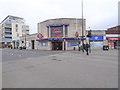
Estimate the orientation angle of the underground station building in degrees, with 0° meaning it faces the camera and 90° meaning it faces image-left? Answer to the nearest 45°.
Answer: approximately 0°

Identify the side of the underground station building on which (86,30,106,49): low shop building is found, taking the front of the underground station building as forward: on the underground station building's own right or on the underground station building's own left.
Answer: on the underground station building's own left
